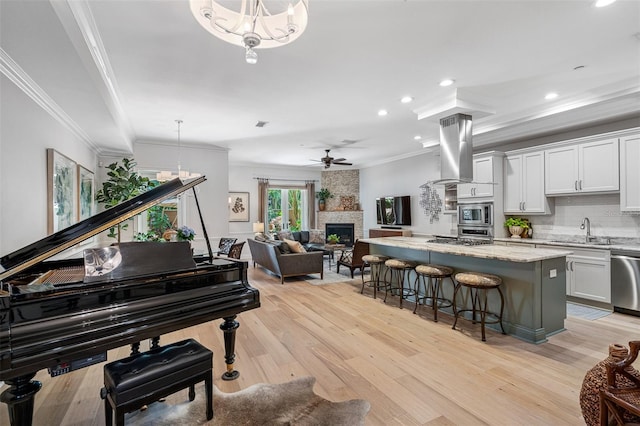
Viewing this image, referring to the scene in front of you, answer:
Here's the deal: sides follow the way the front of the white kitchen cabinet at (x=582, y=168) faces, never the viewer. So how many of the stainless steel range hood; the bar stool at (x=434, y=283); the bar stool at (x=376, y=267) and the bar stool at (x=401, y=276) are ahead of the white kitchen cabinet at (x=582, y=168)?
4

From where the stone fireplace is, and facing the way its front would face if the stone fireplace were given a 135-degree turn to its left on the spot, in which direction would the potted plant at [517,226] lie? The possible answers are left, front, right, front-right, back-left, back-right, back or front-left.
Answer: right

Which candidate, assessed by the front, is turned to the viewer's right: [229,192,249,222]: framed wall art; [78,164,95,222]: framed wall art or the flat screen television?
[78,164,95,222]: framed wall art

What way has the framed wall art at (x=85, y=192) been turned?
to the viewer's right

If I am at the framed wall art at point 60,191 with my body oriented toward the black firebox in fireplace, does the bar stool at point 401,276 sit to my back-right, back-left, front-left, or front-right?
front-right

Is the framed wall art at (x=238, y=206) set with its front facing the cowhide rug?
yes

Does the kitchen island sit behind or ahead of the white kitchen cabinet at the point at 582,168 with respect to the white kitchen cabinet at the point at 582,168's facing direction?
ahead

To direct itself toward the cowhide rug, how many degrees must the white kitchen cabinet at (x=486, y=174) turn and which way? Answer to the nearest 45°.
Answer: approximately 45° to its left

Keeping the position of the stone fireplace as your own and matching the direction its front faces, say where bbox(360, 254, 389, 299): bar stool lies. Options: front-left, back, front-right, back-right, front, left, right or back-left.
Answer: front

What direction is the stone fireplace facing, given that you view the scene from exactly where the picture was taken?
facing the viewer

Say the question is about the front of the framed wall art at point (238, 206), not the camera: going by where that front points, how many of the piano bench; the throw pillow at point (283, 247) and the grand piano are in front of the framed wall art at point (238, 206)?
3

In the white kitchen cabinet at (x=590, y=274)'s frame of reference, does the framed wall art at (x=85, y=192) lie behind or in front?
in front

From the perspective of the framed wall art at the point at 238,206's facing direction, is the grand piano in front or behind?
in front

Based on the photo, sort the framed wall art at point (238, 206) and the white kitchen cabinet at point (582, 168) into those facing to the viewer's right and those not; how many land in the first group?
0

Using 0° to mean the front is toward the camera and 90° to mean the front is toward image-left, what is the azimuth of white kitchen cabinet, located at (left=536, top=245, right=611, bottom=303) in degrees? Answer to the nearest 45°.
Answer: approximately 45°

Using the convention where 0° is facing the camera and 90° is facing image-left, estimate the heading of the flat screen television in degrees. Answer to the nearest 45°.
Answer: approximately 45°

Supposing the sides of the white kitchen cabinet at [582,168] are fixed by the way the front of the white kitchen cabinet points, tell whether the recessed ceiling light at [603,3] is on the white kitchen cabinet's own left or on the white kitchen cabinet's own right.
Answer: on the white kitchen cabinet's own left
